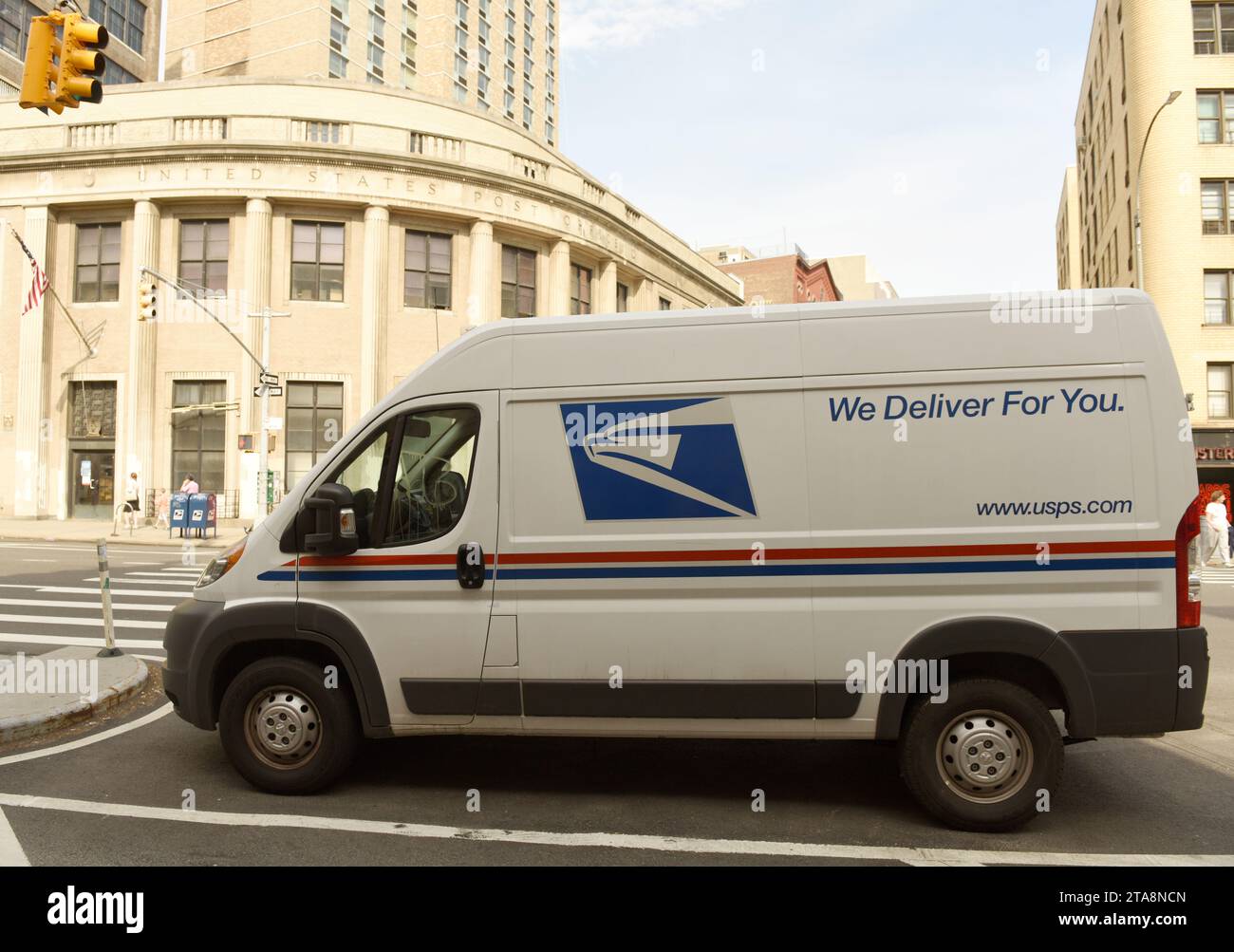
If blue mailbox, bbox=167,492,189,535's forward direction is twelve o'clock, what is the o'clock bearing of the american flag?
The american flag is roughly at 5 o'clock from the blue mailbox.

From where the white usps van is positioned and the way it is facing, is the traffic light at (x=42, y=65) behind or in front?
in front

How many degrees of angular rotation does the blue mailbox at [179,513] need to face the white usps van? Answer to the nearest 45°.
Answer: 0° — it already faces it

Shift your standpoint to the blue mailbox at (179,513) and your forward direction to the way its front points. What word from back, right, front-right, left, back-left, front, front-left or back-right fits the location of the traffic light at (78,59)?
front

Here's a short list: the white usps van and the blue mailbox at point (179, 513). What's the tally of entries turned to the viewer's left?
1

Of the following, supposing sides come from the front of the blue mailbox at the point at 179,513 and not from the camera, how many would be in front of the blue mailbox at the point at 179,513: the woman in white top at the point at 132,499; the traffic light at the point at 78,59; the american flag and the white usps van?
2

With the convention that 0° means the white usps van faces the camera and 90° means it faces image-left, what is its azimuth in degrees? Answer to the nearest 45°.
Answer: approximately 90°

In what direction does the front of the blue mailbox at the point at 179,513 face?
toward the camera

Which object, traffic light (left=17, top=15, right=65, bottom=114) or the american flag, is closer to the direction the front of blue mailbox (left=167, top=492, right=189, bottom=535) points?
the traffic light

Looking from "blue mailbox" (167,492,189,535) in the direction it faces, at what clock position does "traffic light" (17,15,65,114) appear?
The traffic light is roughly at 12 o'clock from the blue mailbox.

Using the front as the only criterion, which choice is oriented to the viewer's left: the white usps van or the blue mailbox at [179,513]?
the white usps van
